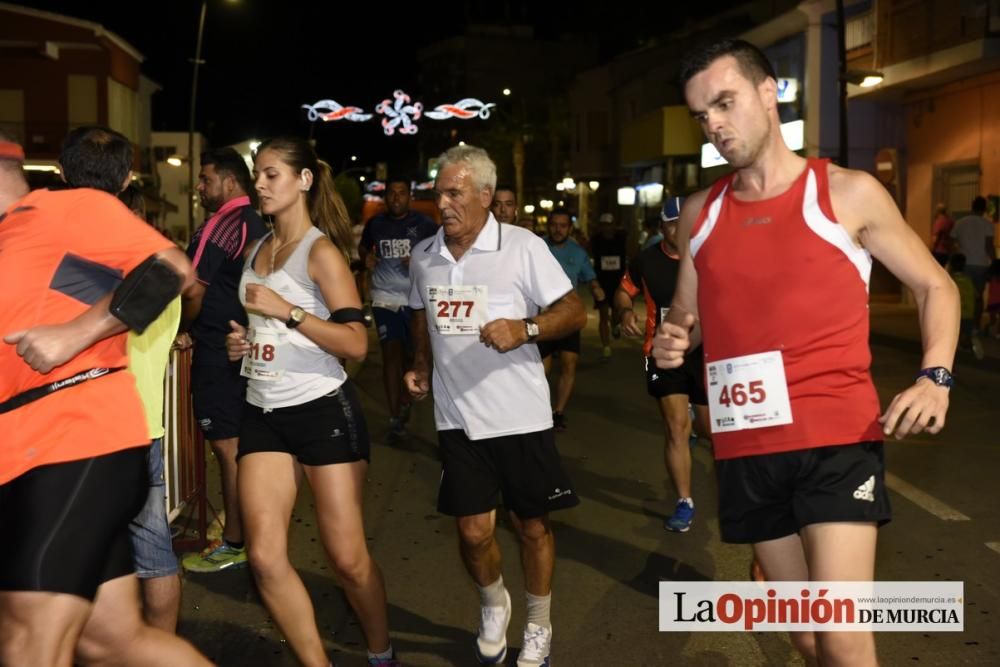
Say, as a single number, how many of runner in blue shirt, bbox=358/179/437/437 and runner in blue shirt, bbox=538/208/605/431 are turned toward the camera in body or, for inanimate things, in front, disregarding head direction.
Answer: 2

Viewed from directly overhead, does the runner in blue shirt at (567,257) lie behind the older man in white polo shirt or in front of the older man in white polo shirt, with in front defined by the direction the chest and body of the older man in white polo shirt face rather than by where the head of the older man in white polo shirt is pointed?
behind

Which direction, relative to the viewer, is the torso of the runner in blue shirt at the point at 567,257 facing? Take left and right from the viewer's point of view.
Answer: facing the viewer

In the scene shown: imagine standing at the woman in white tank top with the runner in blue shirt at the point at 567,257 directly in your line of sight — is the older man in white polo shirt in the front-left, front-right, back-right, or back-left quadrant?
front-right

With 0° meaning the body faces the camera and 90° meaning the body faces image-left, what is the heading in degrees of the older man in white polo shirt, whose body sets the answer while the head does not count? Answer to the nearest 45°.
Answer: approximately 45°

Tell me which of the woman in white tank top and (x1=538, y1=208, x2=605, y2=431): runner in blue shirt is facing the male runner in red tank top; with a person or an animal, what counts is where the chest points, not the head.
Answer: the runner in blue shirt

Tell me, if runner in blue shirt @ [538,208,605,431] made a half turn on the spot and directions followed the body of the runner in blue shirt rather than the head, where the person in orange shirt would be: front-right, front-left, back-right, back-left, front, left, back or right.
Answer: back

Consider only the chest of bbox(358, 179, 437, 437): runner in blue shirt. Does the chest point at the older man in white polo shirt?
yes

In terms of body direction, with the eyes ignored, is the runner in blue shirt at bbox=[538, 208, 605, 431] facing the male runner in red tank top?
yes

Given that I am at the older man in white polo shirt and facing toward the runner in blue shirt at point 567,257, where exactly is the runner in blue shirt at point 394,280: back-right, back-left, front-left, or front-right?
front-left

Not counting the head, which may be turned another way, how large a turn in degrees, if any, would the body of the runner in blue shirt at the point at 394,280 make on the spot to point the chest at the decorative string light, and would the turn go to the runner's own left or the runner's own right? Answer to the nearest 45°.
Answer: approximately 180°

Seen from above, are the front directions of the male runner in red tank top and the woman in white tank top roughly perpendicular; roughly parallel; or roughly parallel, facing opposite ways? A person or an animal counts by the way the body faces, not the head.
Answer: roughly parallel

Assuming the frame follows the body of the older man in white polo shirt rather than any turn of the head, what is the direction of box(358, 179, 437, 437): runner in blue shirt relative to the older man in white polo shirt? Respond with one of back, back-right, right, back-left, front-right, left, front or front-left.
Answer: back-right

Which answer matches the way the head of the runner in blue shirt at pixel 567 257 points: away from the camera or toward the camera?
toward the camera

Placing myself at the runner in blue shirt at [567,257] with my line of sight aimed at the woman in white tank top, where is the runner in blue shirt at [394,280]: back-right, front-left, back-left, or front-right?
front-right

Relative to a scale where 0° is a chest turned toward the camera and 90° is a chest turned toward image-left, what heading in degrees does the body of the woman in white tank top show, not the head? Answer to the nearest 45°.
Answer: approximately 45°
